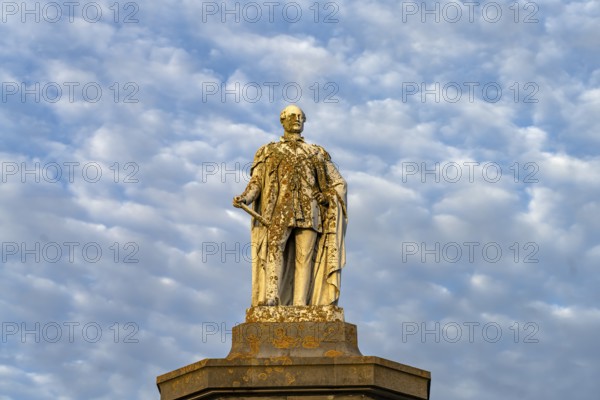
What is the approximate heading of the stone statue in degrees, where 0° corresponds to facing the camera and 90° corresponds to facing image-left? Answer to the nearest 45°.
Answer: approximately 0°
